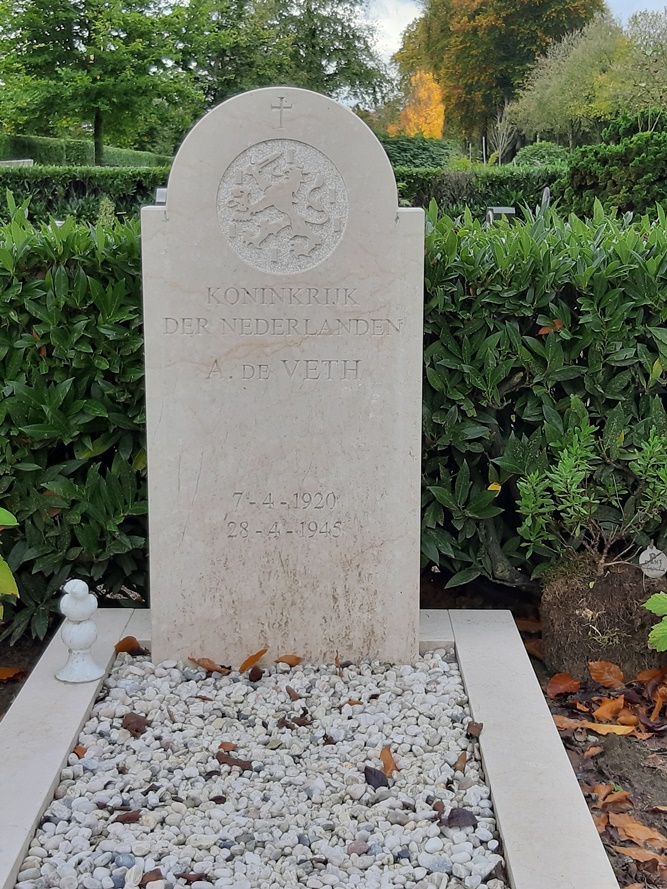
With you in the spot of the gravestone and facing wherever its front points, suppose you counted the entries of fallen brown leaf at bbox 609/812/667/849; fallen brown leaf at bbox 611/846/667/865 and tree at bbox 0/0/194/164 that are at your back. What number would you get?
1

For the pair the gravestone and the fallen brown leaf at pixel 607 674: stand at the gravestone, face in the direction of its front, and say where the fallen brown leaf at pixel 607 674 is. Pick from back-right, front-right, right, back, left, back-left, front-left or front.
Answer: left

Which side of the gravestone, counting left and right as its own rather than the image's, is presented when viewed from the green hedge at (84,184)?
back

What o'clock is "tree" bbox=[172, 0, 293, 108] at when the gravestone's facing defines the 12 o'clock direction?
The tree is roughly at 6 o'clock from the gravestone.

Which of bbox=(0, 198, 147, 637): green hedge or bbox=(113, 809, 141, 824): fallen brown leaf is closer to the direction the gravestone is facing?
the fallen brown leaf

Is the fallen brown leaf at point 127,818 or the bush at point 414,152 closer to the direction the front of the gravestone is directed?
the fallen brown leaf

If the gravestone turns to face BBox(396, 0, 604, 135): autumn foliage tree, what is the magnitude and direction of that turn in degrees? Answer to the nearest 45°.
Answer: approximately 180°

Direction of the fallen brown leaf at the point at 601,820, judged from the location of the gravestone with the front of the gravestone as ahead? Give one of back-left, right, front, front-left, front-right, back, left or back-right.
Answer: front-left

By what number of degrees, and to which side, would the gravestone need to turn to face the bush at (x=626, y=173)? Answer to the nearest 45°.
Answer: approximately 135° to its left

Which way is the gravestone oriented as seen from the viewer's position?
toward the camera

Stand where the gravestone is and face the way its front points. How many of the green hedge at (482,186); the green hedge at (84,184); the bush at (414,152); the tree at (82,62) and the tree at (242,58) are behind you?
5
